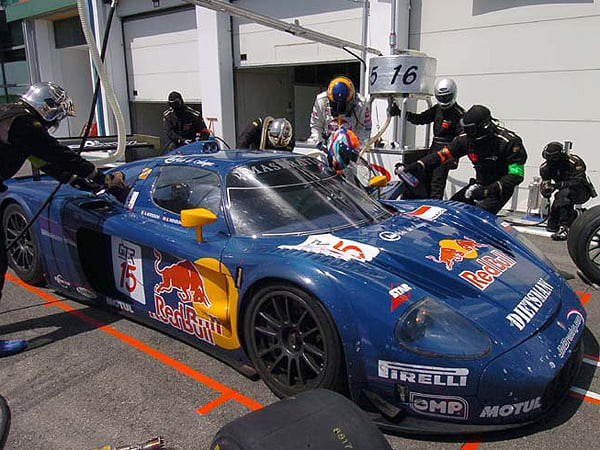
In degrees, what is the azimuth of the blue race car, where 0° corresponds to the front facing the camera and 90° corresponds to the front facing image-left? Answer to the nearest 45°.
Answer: approximately 315°

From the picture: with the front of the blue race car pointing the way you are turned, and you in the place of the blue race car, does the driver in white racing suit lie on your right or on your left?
on your left

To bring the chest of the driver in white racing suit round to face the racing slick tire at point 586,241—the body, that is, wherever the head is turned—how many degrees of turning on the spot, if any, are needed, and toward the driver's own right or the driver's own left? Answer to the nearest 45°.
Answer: approximately 45° to the driver's own left

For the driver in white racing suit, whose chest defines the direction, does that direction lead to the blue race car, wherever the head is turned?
yes

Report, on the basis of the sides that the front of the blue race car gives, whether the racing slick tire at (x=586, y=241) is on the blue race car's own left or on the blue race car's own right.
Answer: on the blue race car's own left

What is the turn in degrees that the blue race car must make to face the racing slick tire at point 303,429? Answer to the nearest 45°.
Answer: approximately 45° to its right

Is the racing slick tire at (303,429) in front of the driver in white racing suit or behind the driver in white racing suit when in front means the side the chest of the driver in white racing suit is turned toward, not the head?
in front
